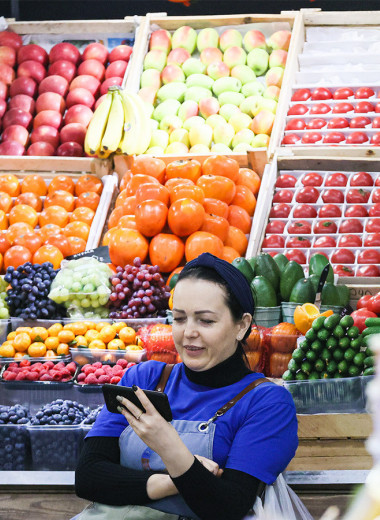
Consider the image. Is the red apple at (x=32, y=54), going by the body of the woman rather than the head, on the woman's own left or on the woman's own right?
on the woman's own right

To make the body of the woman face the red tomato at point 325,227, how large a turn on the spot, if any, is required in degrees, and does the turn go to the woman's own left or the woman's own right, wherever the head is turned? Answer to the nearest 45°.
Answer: approximately 135° to the woman's own right

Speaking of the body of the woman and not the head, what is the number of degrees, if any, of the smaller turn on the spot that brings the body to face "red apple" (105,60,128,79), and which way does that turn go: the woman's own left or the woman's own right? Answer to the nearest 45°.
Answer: approximately 135° to the woman's own right

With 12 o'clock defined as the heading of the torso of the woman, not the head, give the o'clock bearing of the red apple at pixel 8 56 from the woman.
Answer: The red apple is roughly at 4 o'clock from the woman.

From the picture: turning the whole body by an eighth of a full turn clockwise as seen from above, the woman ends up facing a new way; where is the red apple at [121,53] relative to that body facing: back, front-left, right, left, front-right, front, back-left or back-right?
right

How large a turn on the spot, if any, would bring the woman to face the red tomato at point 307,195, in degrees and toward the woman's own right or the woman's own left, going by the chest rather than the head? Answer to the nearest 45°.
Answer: approximately 135° to the woman's own right

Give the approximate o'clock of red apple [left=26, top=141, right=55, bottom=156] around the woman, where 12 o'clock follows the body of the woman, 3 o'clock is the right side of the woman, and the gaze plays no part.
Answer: The red apple is roughly at 4 o'clock from the woman.

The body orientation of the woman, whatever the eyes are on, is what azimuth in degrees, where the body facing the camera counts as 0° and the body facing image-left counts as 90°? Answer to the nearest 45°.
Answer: approximately 45°

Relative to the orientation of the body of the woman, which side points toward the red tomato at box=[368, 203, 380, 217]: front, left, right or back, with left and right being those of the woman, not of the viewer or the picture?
back

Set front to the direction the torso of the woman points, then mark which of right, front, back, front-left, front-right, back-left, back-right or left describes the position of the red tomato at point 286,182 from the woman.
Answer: back-right
